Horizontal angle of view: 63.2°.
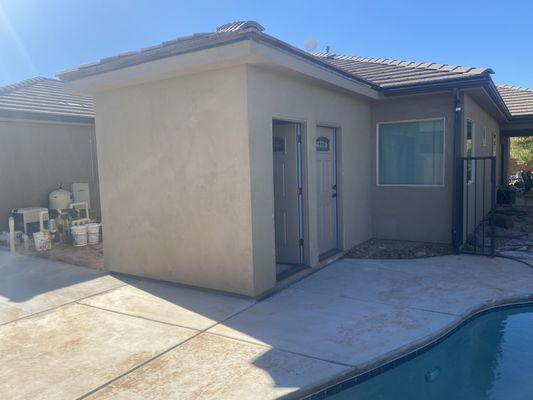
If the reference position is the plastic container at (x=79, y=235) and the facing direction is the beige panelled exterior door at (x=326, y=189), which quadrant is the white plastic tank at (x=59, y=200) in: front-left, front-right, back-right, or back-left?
back-left

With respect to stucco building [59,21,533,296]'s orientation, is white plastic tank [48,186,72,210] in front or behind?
behind

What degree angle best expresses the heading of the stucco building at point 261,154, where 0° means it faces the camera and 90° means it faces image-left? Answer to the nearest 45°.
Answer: approximately 315°

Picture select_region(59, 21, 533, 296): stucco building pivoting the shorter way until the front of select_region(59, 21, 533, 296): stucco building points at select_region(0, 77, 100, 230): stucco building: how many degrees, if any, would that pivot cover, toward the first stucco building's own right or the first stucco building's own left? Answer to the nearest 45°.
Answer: approximately 180°

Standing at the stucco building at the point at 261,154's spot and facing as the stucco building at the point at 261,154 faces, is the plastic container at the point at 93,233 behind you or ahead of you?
behind

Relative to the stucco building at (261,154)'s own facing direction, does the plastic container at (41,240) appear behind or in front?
behind

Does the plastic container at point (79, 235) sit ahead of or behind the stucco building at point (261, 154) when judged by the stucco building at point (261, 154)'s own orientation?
behind
